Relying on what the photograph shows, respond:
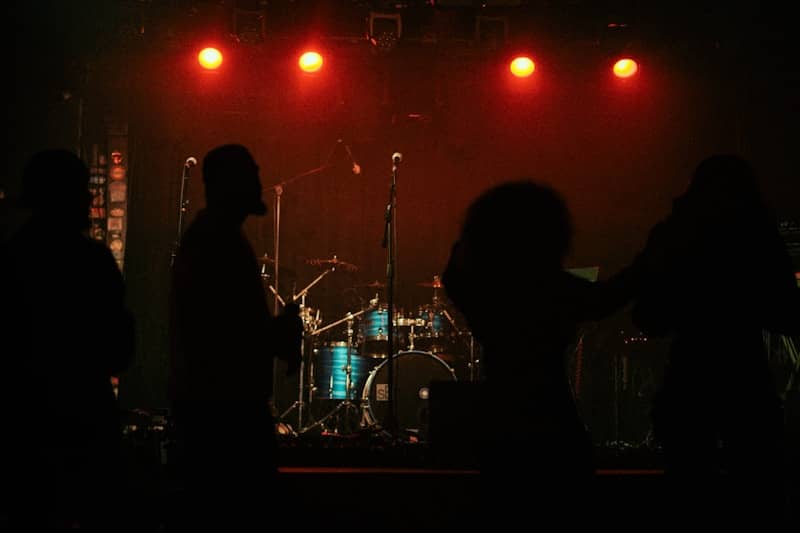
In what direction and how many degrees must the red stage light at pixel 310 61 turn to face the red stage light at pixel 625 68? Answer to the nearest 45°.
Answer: approximately 90° to its left

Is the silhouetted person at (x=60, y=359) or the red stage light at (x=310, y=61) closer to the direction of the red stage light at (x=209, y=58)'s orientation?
the silhouetted person

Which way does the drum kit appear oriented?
toward the camera

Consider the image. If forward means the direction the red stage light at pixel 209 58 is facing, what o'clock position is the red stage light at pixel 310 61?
the red stage light at pixel 310 61 is roughly at 9 o'clock from the red stage light at pixel 209 58.

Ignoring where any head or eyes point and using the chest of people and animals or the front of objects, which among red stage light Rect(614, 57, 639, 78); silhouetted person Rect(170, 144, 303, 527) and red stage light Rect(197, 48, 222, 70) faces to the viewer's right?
the silhouetted person

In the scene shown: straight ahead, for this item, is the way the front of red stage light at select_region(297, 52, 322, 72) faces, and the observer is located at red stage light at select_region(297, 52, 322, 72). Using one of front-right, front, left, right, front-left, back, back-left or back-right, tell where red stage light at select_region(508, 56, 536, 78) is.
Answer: left

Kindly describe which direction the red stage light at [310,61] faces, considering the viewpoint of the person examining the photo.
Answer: facing the viewer

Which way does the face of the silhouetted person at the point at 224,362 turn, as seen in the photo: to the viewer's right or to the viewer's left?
to the viewer's right

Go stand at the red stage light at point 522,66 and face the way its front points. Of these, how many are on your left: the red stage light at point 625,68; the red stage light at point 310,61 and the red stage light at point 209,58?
1

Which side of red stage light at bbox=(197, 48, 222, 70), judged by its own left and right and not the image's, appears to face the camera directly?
front

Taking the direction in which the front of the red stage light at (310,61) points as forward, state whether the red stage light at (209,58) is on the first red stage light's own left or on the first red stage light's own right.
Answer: on the first red stage light's own right

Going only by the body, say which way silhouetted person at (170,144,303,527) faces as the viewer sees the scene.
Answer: to the viewer's right

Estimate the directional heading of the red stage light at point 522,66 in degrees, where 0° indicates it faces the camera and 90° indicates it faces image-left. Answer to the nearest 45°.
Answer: approximately 0°

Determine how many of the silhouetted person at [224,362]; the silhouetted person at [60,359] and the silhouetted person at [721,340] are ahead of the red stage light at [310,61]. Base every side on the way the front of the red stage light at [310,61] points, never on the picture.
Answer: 3

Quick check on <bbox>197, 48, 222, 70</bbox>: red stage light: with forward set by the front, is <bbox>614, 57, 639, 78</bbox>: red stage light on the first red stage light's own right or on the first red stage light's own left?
on the first red stage light's own left

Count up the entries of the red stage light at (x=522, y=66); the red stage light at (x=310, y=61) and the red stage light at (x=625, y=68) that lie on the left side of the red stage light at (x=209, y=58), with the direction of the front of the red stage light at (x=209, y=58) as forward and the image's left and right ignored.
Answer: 3
